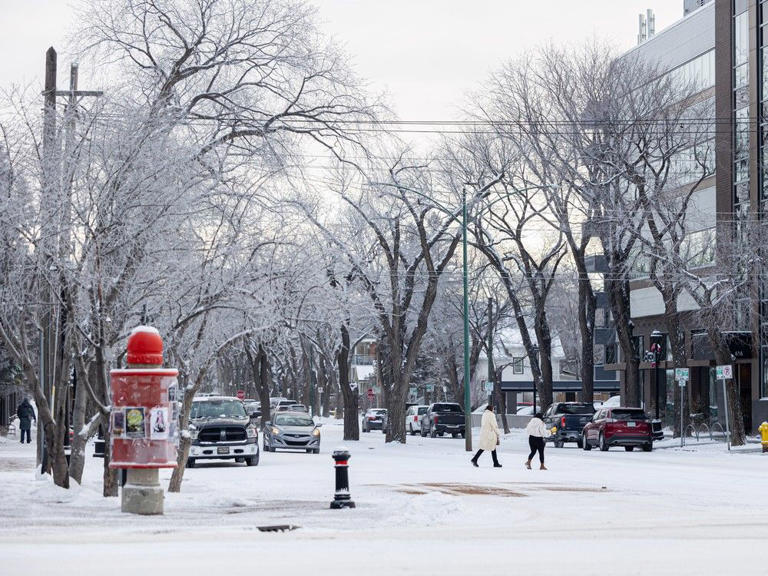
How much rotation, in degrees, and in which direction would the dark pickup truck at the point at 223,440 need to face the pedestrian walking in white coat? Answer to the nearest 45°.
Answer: approximately 45° to its left

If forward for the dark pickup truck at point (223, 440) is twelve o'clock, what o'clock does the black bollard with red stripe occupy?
The black bollard with red stripe is roughly at 12 o'clock from the dark pickup truck.

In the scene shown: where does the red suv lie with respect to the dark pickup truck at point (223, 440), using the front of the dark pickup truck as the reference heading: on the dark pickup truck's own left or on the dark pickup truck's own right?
on the dark pickup truck's own left

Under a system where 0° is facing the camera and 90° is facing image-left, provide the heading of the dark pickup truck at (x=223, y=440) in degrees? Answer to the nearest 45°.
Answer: approximately 0°

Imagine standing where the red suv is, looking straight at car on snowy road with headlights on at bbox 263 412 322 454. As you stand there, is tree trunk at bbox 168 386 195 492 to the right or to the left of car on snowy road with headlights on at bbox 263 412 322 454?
left

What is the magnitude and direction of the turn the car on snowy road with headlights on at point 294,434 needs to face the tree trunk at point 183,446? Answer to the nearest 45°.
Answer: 0° — it already faces it

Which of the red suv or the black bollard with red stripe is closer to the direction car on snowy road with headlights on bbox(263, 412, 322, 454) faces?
the black bollard with red stripe

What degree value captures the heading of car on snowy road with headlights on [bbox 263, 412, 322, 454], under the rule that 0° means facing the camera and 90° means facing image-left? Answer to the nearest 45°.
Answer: approximately 0°

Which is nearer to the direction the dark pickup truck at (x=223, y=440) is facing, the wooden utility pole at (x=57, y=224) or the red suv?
the wooden utility pole

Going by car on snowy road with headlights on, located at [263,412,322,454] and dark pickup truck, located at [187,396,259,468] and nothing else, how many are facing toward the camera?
2

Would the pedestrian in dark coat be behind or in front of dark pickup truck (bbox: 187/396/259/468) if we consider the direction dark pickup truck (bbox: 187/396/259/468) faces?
behind

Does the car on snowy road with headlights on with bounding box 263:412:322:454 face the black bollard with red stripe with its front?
yes
